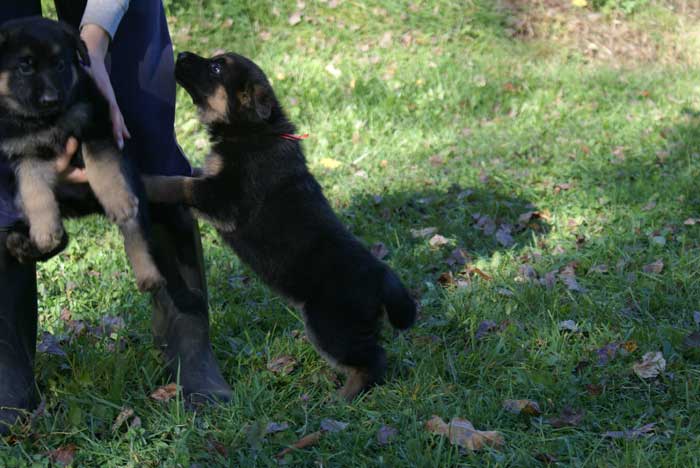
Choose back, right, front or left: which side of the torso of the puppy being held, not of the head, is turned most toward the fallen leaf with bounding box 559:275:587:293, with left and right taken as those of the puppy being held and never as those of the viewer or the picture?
left

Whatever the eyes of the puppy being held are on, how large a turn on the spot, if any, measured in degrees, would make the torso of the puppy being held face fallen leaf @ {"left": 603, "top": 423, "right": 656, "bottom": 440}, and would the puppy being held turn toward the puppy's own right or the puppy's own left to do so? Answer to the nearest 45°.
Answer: approximately 45° to the puppy's own left

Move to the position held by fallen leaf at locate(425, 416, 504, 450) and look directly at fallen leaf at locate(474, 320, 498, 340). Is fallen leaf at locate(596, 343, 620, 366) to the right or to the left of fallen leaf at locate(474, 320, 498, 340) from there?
right

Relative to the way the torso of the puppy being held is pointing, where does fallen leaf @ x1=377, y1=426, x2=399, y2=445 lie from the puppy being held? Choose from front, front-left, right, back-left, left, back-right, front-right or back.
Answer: front-left

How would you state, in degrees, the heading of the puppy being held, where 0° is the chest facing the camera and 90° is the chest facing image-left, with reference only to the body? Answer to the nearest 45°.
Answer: approximately 0°

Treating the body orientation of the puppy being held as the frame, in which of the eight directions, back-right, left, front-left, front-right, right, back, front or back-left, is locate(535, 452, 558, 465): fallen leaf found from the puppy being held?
front-left

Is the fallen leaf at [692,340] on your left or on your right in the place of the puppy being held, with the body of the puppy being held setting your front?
on your left

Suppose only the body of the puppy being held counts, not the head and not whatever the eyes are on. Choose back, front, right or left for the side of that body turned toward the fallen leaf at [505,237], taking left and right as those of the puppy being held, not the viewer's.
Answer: left

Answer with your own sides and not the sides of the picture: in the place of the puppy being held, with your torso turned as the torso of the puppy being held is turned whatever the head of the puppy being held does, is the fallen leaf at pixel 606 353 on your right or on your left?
on your left

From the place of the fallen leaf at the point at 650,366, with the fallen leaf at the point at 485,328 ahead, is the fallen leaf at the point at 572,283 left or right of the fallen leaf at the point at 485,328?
right
